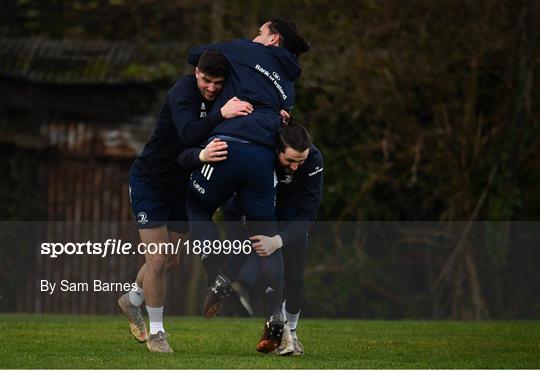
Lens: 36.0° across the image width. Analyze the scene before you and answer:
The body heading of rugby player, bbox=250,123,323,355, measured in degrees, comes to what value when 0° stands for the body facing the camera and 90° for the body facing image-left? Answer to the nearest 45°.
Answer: approximately 45°

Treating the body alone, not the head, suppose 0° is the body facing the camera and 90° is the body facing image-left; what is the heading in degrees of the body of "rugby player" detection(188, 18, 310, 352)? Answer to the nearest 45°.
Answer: approximately 135°

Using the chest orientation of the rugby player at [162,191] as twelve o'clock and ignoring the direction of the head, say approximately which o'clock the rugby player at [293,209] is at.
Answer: the rugby player at [293,209] is roughly at 11 o'clock from the rugby player at [162,191].
